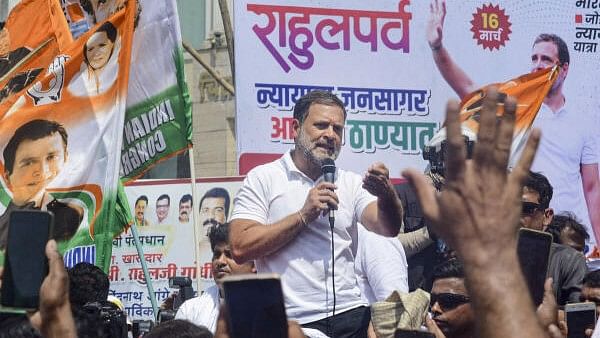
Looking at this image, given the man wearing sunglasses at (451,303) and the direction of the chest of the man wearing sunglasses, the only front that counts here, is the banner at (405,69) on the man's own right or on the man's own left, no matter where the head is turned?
on the man's own right

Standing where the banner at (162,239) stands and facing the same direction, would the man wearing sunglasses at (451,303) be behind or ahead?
ahead

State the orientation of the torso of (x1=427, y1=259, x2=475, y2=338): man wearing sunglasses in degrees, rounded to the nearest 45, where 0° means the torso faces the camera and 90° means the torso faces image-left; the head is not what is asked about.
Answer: approximately 45°

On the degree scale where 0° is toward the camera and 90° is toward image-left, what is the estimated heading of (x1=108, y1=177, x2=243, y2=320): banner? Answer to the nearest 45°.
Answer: approximately 0°

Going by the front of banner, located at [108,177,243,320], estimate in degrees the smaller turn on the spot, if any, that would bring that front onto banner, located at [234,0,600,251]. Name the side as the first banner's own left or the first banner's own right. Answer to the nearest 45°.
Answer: approximately 45° to the first banner's own left

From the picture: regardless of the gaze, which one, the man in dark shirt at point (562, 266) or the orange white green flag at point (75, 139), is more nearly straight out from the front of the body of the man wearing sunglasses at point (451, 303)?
the orange white green flag

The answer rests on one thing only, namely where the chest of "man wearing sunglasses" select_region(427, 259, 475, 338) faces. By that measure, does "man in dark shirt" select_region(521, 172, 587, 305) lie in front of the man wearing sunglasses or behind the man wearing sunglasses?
behind

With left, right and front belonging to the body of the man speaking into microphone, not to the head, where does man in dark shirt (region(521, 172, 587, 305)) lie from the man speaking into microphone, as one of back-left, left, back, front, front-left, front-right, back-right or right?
front-left
